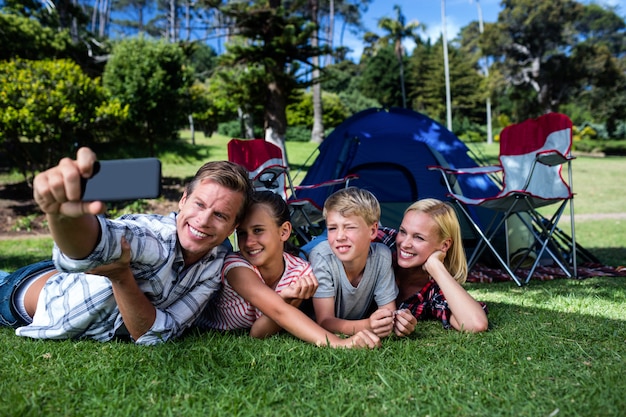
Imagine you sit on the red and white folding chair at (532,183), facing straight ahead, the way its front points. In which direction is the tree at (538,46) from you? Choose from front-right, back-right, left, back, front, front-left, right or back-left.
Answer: back-right

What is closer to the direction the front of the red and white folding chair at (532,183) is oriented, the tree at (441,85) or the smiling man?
the smiling man

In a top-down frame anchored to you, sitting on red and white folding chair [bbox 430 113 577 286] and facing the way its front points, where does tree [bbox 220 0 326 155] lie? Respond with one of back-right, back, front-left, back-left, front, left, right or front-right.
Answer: right

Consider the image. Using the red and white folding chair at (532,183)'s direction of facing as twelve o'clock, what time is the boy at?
The boy is roughly at 11 o'clock from the red and white folding chair.

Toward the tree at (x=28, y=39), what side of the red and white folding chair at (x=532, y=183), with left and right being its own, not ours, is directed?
right

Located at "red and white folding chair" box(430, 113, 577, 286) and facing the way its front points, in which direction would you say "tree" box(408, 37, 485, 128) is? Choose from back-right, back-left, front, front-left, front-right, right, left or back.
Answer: back-right

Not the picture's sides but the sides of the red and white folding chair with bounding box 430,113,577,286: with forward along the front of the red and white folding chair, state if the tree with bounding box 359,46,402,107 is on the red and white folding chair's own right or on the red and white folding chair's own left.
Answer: on the red and white folding chair's own right

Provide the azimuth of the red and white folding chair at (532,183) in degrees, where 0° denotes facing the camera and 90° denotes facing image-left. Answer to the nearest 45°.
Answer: approximately 45°

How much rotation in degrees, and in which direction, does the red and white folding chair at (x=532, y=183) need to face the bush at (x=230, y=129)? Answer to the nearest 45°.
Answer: approximately 90° to its right

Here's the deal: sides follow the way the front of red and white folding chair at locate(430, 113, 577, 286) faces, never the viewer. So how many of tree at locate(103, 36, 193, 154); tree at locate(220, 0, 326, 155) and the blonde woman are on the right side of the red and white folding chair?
2
